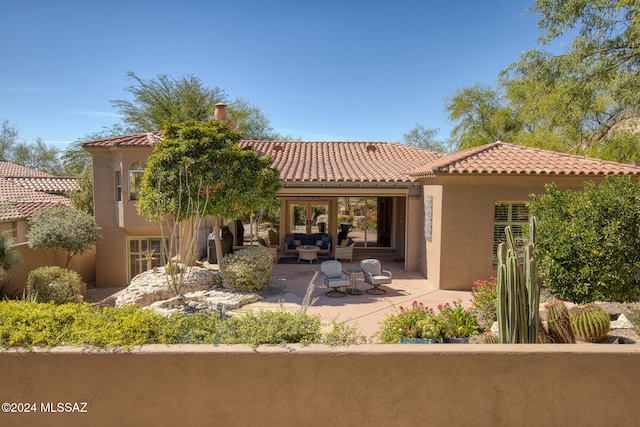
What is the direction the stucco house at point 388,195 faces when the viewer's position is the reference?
facing the viewer

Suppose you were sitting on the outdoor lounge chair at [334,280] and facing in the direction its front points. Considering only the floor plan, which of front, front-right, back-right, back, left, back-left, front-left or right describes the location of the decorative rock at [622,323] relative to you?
front

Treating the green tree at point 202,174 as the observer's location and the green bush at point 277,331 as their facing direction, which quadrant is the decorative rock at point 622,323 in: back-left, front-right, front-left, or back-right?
front-left

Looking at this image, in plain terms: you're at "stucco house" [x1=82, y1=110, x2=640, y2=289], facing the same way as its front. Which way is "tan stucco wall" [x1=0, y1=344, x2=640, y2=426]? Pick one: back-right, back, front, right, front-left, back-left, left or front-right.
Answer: front

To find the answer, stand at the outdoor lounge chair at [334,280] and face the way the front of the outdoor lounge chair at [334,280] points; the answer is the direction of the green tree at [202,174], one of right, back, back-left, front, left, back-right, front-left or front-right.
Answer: back-right

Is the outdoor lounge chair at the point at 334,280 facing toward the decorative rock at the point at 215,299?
no

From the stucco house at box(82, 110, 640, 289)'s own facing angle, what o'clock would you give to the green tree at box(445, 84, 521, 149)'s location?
The green tree is roughly at 7 o'clock from the stucco house.

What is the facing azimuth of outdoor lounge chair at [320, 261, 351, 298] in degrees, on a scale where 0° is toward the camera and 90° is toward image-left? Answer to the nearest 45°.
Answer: approximately 315°

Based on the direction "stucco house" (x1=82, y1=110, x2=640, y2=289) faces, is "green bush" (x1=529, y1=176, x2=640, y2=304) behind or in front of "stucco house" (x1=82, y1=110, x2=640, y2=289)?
in front

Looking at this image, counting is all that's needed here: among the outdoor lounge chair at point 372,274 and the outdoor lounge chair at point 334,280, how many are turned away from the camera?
0

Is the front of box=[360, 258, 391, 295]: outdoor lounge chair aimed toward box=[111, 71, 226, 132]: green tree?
no

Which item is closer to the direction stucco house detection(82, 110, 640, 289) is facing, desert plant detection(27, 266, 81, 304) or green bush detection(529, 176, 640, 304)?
the green bush

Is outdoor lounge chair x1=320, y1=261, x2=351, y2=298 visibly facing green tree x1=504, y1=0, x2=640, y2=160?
no

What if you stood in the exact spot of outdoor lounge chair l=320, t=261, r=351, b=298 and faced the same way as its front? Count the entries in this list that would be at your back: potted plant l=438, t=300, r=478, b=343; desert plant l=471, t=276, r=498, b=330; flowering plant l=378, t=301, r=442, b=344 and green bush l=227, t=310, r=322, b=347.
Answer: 0

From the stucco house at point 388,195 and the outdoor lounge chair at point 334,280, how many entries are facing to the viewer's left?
0
